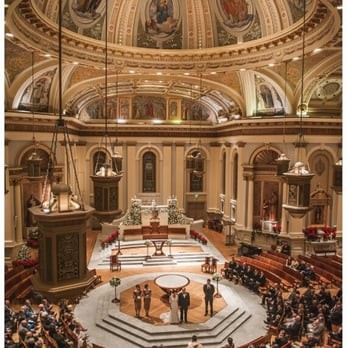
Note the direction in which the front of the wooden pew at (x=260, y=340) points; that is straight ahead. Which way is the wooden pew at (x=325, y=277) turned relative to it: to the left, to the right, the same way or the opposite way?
to the left

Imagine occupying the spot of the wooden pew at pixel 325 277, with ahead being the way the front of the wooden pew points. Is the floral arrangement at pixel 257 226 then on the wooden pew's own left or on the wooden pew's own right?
on the wooden pew's own right

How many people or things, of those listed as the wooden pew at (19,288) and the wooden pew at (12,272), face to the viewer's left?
0

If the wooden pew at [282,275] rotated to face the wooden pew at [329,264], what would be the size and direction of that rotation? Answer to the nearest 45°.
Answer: approximately 180°

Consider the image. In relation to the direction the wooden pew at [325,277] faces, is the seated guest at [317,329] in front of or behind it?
in front

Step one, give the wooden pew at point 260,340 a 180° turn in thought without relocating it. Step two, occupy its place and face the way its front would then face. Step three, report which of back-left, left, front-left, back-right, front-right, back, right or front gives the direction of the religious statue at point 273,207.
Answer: back-left

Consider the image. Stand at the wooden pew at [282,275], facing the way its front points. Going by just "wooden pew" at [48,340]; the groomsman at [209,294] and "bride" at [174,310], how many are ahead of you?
3

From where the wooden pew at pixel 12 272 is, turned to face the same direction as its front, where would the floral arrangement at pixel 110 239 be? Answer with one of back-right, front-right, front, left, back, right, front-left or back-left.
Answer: left

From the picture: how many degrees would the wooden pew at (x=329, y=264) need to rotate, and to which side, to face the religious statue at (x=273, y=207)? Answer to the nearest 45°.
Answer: approximately 90° to its right

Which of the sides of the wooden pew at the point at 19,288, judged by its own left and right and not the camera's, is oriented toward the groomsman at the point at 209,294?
front
